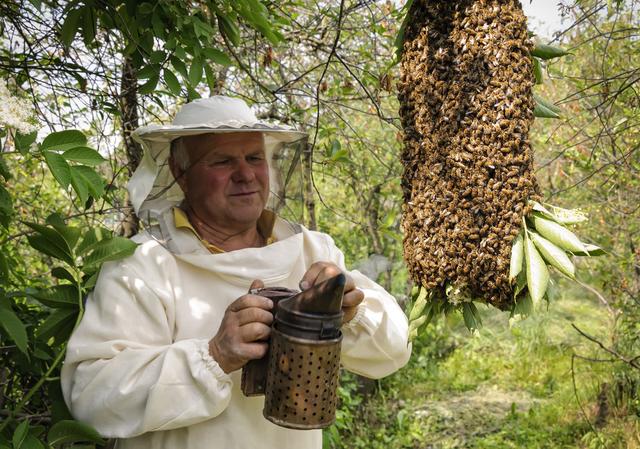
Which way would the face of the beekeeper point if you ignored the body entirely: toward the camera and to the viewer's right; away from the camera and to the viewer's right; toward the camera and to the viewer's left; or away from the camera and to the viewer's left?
toward the camera and to the viewer's right

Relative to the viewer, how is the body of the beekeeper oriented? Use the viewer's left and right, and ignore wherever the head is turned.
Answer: facing the viewer and to the right of the viewer
